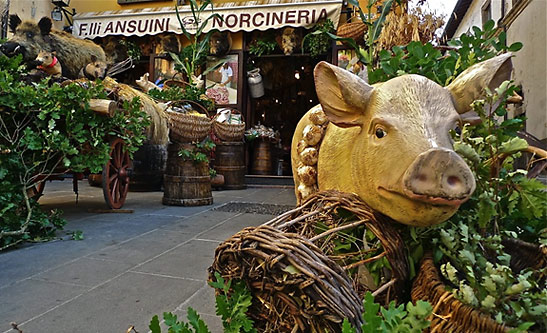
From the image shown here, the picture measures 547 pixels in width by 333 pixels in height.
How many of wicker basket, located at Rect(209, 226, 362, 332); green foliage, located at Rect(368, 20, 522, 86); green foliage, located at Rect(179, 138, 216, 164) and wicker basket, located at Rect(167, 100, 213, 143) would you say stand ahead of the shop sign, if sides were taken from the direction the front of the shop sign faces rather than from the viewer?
4

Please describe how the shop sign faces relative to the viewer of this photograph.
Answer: facing the viewer

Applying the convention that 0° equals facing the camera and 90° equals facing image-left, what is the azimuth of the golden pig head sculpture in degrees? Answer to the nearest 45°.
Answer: approximately 315°

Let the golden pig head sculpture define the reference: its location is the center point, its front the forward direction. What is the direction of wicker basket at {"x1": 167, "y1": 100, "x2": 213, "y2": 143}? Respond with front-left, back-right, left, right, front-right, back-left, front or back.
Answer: back

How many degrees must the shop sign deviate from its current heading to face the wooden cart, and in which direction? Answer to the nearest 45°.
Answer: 0° — it already faces it

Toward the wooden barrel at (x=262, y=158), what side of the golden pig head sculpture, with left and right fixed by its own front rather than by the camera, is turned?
back

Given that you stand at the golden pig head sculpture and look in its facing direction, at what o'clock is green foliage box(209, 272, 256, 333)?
The green foliage is roughly at 3 o'clock from the golden pig head sculpture.

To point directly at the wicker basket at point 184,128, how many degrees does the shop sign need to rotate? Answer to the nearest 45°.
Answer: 0° — it already faces it

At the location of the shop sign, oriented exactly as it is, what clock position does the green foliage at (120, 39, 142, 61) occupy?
The green foliage is roughly at 4 o'clock from the shop sign.

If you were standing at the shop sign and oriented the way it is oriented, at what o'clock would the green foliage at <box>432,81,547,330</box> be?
The green foliage is roughly at 12 o'clock from the shop sign.

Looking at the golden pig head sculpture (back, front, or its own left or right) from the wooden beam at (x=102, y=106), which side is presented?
back

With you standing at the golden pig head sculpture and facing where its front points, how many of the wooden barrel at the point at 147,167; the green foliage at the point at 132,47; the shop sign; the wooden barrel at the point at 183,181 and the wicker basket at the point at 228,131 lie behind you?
5

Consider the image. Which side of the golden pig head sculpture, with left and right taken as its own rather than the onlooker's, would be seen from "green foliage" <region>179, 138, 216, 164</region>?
back

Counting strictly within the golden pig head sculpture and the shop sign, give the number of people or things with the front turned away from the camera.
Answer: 0

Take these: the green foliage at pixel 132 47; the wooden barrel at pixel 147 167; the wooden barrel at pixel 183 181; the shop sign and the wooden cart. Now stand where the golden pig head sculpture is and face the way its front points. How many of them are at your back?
5

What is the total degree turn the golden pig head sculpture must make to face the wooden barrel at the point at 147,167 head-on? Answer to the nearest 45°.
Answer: approximately 180°

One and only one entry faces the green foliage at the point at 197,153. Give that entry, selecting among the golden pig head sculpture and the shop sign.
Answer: the shop sign
